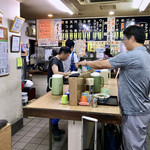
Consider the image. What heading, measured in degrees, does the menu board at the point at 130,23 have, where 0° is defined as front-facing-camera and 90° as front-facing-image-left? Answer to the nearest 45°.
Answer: approximately 0°

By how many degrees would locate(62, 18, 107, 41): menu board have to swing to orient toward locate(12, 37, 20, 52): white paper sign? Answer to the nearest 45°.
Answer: approximately 45° to its right

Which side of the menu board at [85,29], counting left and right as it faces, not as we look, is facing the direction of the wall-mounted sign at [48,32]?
right

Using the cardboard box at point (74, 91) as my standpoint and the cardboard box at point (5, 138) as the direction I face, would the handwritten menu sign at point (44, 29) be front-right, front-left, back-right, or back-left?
back-right

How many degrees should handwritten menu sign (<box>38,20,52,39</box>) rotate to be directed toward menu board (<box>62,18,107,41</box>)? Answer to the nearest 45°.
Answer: approximately 90° to its left

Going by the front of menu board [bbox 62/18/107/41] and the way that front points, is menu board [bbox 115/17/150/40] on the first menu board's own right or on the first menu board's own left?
on the first menu board's own left
